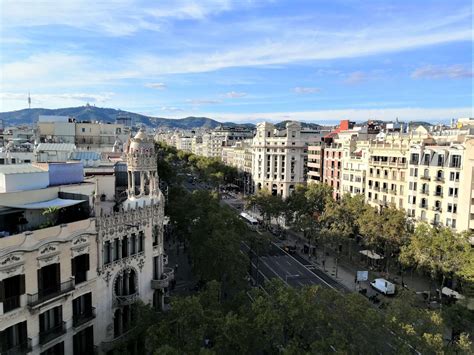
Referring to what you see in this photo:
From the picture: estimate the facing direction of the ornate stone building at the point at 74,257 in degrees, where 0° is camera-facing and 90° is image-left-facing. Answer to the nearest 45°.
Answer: approximately 315°
